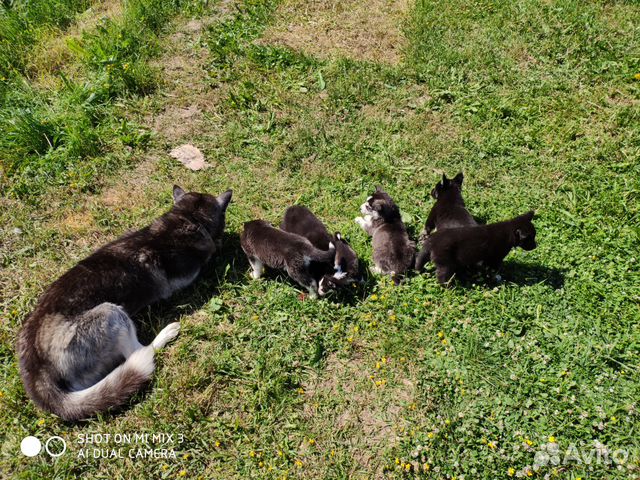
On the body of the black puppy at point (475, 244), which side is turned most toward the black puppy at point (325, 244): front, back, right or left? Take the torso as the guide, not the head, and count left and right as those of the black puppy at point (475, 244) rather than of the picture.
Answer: back

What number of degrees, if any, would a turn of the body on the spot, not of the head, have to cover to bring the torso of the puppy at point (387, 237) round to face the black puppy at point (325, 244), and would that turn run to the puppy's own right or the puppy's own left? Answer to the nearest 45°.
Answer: approximately 45° to the puppy's own left

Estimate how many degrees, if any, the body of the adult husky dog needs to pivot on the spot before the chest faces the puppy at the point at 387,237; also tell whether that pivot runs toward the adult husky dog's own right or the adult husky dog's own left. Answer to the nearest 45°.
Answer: approximately 45° to the adult husky dog's own right

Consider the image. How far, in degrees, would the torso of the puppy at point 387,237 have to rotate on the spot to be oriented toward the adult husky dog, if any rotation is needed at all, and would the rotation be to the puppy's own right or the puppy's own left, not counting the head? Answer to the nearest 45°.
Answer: approximately 90° to the puppy's own left

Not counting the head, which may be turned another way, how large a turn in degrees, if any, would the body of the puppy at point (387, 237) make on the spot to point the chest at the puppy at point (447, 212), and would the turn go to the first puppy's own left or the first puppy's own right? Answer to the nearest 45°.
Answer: approximately 90° to the first puppy's own right

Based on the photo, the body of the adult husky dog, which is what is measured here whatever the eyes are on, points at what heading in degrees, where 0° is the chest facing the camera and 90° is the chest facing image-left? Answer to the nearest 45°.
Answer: approximately 225°

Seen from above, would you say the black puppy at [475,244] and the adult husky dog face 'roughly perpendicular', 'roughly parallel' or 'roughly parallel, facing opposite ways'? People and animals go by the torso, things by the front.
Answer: roughly perpendicular

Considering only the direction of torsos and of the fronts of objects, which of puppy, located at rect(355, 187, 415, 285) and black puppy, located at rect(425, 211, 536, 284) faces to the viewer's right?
the black puppy

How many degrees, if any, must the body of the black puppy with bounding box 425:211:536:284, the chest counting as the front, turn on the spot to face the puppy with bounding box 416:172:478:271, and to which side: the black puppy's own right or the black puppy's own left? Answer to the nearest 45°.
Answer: approximately 135° to the black puppy's own left

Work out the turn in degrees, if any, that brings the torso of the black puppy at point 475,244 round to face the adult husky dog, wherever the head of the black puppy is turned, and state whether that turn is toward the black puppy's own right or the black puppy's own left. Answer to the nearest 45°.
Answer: approximately 135° to the black puppy's own right

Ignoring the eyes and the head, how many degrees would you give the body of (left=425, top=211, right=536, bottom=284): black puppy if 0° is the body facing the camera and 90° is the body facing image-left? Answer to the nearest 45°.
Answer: approximately 270°

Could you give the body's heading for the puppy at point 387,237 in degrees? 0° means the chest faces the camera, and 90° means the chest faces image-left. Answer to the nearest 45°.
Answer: approximately 135°

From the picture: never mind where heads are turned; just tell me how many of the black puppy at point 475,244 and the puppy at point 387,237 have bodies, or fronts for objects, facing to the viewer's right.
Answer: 1
